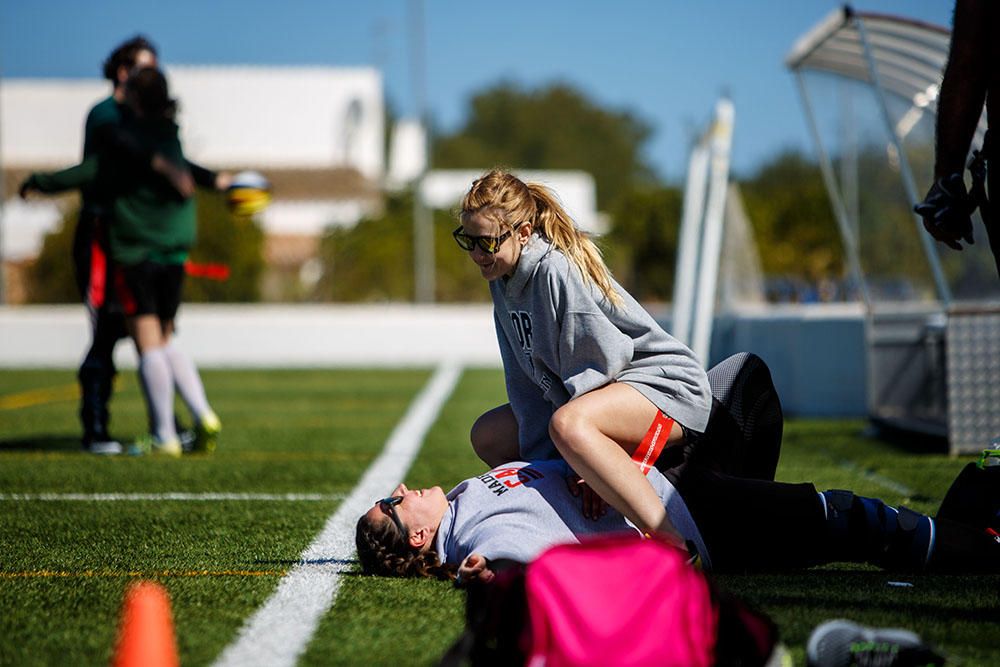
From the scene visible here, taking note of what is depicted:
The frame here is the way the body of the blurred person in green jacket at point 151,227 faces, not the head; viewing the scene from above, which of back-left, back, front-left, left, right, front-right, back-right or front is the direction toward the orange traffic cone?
back-left

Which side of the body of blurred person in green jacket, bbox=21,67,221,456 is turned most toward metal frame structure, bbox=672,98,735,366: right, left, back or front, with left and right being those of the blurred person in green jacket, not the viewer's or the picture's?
right

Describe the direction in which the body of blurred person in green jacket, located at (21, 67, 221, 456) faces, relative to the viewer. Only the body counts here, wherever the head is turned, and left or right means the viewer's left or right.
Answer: facing away from the viewer and to the left of the viewer

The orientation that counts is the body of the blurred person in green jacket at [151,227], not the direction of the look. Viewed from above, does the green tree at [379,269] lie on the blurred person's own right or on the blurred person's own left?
on the blurred person's own right

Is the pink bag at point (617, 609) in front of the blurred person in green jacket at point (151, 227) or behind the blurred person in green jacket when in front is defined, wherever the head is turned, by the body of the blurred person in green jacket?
behind

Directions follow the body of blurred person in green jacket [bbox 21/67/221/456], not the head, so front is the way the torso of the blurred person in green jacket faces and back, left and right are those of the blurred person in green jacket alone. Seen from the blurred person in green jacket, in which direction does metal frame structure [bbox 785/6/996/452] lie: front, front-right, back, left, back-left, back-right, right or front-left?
back-right

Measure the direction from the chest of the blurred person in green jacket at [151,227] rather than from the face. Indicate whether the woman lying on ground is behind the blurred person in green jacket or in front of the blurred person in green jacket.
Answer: behind

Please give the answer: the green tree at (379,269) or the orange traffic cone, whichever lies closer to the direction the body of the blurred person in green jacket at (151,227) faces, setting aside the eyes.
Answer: the green tree
